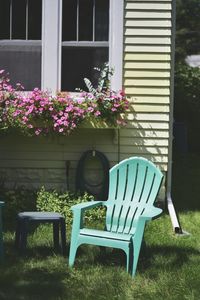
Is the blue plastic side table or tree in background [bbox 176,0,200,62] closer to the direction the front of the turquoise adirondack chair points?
the blue plastic side table

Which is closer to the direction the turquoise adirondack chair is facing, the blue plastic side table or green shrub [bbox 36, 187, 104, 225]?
the blue plastic side table

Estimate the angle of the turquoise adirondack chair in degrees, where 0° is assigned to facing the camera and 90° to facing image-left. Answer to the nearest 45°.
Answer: approximately 45°

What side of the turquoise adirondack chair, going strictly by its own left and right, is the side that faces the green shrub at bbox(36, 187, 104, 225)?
right

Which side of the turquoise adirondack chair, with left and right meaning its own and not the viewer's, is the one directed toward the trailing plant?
right

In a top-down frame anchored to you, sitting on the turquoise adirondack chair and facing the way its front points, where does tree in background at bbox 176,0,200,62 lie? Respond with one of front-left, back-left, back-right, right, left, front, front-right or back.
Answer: back-right

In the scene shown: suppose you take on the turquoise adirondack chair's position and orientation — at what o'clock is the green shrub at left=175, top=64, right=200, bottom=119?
The green shrub is roughly at 5 o'clock from the turquoise adirondack chair.
